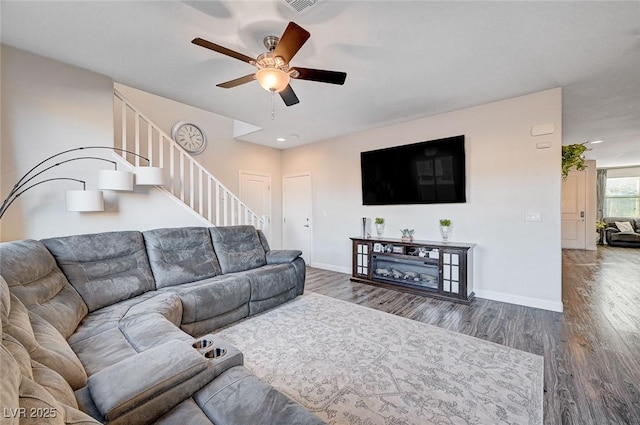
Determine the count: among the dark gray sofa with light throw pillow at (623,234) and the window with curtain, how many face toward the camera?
2

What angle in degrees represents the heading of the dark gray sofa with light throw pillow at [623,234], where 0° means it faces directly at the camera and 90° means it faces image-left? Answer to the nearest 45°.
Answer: approximately 0°

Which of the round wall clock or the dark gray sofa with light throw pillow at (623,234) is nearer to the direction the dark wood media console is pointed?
the round wall clock

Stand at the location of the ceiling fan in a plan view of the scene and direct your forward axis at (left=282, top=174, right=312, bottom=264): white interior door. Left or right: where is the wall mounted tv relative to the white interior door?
right

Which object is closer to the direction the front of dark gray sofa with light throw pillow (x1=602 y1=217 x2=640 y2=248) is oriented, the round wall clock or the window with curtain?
the round wall clock
